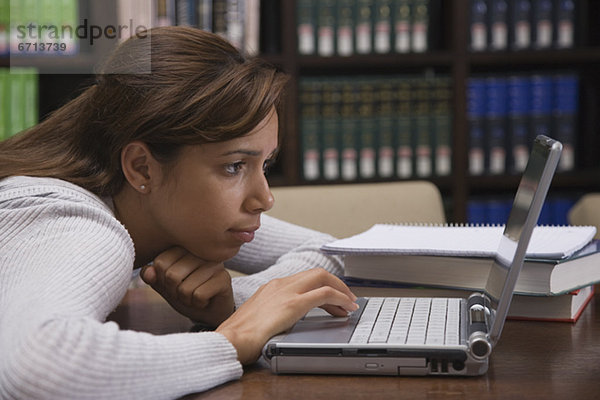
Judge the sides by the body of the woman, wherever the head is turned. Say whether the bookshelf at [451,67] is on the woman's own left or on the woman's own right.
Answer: on the woman's own left

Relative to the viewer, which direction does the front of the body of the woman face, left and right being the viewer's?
facing to the right of the viewer

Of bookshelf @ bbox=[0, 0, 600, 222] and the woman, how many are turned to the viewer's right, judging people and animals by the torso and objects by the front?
1

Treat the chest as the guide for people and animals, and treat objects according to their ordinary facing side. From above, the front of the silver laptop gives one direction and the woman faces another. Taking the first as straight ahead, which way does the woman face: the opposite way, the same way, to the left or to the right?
the opposite way

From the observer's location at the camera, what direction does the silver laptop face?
facing to the left of the viewer

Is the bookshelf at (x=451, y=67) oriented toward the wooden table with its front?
yes

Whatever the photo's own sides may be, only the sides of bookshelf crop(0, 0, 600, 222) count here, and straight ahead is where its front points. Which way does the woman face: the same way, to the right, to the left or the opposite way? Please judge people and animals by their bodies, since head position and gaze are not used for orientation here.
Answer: to the left
